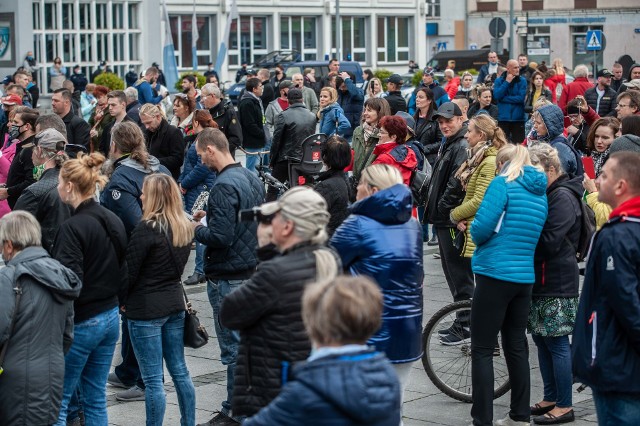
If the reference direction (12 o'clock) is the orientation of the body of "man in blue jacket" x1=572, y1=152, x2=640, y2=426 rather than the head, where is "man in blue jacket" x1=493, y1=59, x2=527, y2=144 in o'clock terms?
"man in blue jacket" x1=493, y1=59, x2=527, y2=144 is roughly at 3 o'clock from "man in blue jacket" x1=572, y1=152, x2=640, y2=426.

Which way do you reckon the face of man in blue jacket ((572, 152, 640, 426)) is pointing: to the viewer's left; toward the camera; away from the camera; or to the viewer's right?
to the viewer's left

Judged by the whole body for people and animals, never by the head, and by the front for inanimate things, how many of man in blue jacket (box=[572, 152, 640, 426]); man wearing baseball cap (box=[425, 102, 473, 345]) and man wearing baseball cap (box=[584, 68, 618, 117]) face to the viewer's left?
2

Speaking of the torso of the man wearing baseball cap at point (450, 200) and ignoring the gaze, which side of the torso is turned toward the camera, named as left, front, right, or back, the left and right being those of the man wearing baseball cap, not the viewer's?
left

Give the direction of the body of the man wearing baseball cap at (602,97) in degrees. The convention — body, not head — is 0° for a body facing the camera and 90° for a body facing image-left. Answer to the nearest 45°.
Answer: approximately 0°

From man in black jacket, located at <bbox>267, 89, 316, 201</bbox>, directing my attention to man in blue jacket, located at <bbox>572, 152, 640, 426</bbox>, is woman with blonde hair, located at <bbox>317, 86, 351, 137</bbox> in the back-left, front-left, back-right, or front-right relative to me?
back-left
